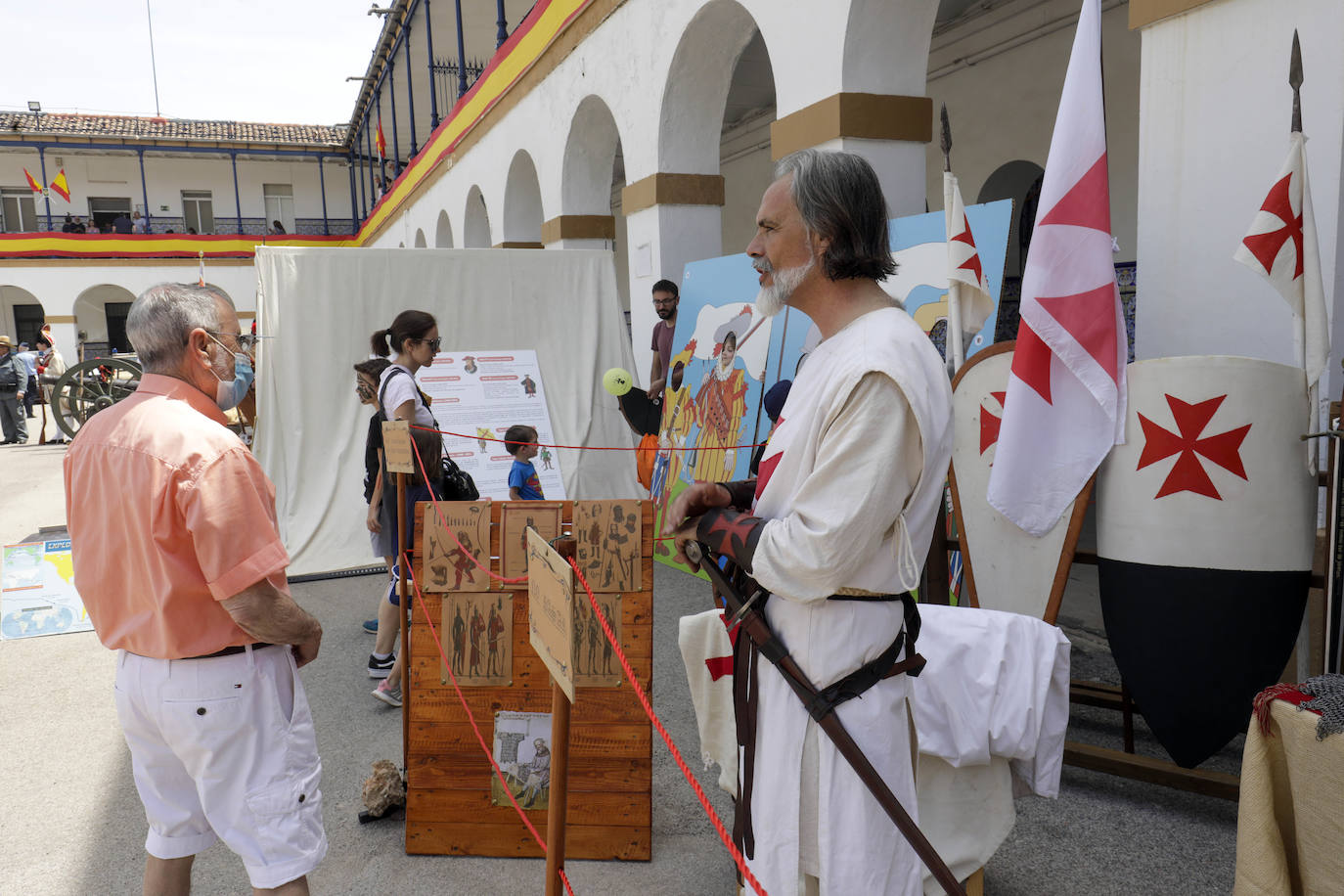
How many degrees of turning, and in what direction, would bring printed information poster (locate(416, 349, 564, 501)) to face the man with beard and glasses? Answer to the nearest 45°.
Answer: approximately 90° to its left

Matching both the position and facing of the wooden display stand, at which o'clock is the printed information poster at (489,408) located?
The printed information poster is roughly at 6 o'clock from the wooden display stand.

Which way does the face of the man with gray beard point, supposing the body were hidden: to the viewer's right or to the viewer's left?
to the viewer's left

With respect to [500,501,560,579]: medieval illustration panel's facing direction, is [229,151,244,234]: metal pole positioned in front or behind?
behind

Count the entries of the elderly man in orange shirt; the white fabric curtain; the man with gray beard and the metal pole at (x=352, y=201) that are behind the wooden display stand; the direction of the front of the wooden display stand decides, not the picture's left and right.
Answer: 2

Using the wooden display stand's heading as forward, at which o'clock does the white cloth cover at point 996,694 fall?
The white cloth cover is roughly at 10 o'clock from the wooden display stand.

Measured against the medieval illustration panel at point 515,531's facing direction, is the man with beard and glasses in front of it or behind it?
behind

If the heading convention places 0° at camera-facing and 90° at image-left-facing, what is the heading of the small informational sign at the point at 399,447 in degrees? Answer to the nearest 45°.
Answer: approximately 0°

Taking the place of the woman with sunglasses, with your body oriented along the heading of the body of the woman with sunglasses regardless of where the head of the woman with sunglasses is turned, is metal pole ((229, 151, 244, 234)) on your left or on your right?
on your left

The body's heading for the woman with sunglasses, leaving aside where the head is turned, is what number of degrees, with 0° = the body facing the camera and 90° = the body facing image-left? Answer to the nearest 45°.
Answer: approximately 270°

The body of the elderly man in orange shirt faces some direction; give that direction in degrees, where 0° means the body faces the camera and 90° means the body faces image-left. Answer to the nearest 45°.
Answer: approximately 225°

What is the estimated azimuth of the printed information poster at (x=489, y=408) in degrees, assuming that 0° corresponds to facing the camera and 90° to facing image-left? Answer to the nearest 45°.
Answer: approximately 0°

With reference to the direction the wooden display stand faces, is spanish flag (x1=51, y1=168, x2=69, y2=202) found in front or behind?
behind
